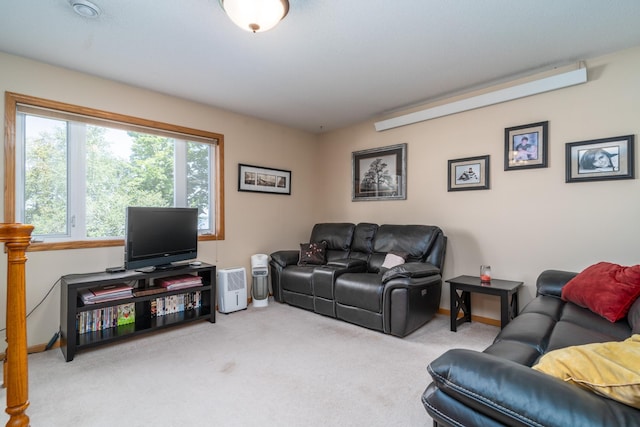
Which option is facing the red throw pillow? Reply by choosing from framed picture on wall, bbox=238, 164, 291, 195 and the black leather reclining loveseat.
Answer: the framed picture on wall

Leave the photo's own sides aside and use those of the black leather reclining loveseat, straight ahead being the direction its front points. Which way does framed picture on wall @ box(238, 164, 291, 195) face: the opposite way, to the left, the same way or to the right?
to the left

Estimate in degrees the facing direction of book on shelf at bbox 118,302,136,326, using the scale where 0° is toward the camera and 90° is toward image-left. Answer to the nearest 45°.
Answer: approximately 0°

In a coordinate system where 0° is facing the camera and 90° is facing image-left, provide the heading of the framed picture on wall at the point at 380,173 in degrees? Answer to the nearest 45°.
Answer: approximately 45°
